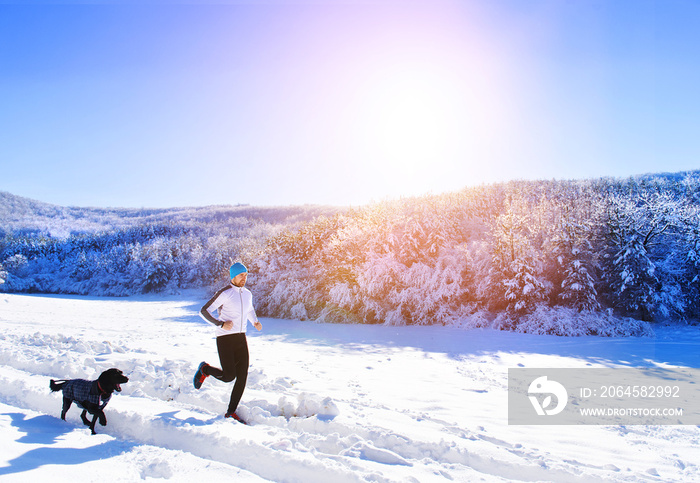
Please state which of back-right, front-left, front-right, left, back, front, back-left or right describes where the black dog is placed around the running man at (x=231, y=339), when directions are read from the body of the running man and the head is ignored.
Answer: back-right

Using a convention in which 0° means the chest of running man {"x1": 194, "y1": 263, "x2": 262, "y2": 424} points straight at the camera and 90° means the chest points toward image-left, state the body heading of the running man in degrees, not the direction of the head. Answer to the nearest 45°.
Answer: approximately 315°
